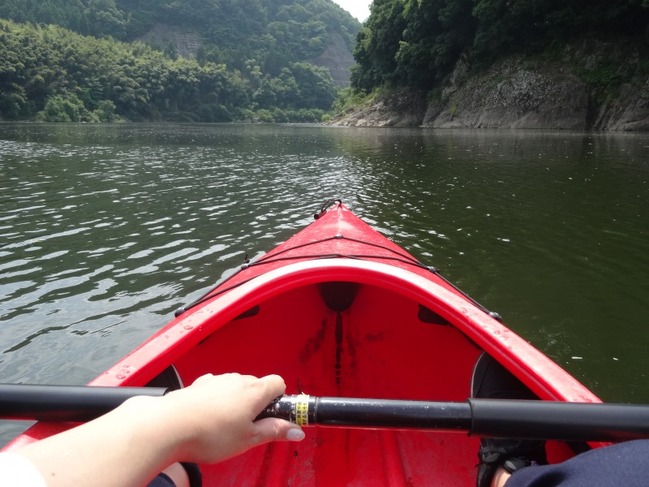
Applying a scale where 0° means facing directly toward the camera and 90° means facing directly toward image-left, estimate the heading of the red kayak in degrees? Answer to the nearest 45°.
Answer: approximately 180°
